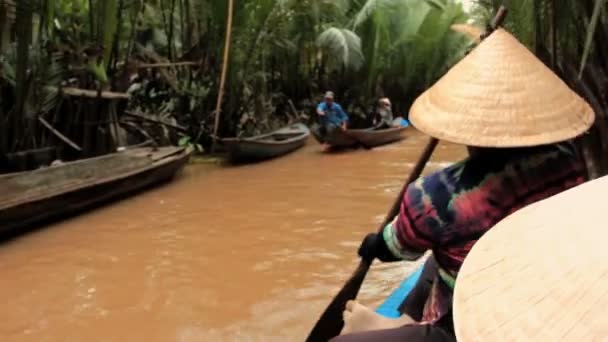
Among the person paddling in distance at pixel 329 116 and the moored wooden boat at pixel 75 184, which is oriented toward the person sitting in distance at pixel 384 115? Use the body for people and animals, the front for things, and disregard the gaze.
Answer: the moored wooden boat

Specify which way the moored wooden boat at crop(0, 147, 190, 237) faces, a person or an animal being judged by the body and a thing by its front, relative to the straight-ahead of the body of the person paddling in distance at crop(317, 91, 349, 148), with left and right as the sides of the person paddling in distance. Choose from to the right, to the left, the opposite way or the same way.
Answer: the opposite way

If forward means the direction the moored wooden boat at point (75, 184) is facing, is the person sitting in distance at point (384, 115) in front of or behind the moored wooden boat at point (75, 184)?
in front

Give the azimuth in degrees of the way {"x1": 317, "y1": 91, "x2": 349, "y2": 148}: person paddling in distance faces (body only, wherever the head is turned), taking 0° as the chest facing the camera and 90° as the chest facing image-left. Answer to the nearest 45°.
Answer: approximately 45°

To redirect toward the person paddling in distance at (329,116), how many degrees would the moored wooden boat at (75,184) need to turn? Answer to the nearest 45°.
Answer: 0° — it already faces them

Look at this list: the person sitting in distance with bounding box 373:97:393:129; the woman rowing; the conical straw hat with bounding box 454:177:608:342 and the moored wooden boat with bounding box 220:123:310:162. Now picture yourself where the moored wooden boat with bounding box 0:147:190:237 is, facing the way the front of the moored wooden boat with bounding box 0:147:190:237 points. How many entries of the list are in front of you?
2

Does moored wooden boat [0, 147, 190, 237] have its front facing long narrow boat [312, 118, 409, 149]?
yes

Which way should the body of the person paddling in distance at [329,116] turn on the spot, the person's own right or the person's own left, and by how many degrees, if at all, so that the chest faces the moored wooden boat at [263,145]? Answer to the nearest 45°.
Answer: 0° — they already face it

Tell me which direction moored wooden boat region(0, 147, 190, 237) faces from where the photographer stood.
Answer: facing away from the viewer and to the right of the viewer

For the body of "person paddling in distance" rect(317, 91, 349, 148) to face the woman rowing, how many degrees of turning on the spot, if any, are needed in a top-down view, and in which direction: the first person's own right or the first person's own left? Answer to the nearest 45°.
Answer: approximately 45° to the first person's own left

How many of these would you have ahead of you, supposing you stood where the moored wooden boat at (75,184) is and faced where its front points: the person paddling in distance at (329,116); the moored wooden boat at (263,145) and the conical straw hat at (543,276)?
2

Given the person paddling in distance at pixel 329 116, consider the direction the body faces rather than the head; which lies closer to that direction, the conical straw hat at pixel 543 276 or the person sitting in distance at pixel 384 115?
the conical straw hat

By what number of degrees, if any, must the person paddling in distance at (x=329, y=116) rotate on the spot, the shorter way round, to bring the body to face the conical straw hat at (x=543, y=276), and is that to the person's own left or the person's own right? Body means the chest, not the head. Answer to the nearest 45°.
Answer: approximately 45° to the person's own left

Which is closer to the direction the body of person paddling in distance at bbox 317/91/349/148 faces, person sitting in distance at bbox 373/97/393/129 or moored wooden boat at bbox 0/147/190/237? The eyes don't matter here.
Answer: the moored wooden boat
